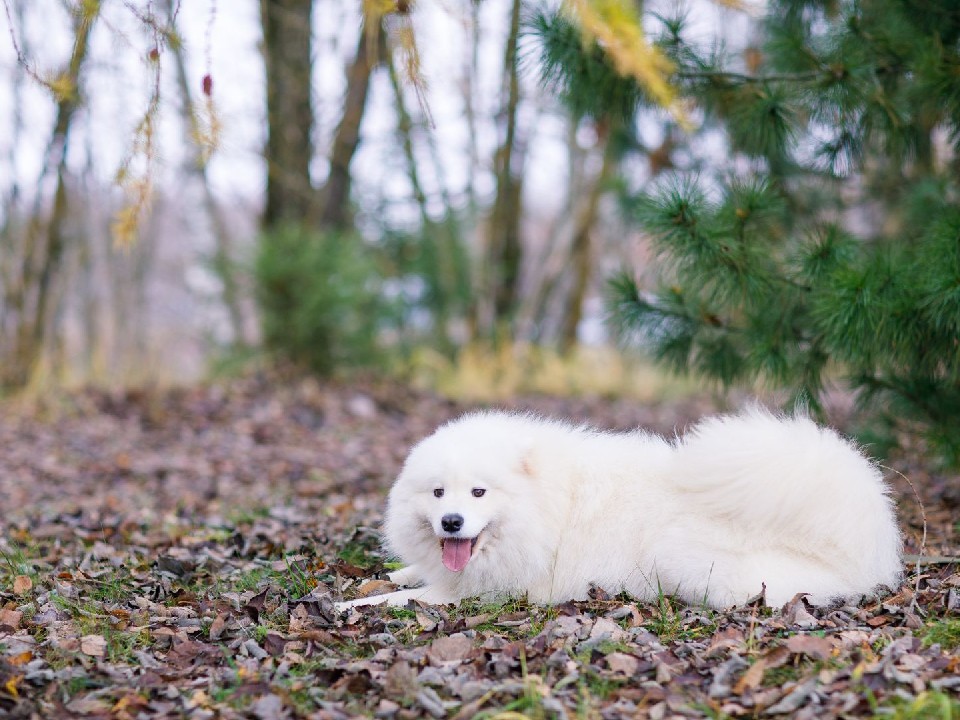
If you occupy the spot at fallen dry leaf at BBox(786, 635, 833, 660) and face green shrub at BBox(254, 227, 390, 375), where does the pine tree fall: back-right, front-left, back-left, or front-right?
front-right

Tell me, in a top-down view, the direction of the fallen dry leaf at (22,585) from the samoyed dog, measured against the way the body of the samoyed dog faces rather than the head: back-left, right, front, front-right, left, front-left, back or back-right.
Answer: front

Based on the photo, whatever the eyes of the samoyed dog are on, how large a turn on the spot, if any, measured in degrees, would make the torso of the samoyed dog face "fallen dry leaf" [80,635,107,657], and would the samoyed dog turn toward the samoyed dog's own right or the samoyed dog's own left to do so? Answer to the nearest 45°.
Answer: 0° — it already faces it

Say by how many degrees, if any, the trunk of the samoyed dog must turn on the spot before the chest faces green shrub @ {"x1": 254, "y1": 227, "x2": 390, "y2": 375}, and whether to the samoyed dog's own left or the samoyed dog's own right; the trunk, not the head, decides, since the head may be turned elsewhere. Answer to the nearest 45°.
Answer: approximately 45° to the samoyed dog's own right

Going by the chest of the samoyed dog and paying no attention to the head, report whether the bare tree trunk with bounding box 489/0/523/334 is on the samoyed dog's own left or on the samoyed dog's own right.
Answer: on the samoyed dog's own right

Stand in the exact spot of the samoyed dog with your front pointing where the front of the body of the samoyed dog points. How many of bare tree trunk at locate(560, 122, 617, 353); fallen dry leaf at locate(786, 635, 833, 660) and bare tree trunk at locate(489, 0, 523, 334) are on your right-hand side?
2

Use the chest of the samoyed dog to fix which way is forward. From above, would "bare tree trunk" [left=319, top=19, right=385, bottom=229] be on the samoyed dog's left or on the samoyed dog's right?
on the samoyed dog's right

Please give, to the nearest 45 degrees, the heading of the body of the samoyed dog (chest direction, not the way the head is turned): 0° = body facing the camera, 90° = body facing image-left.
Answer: approximately 90°

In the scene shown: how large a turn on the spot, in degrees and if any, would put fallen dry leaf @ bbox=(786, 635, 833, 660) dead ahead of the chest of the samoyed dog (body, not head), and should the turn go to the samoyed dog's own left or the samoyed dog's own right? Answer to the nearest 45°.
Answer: approximately 135° to the samoyed dog's own left

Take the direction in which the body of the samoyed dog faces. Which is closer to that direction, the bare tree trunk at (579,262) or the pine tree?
the bare tree trunk

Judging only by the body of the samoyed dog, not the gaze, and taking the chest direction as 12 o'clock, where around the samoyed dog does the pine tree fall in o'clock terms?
The pine tree is roughly at 4 o'clock from the samoyed dog.

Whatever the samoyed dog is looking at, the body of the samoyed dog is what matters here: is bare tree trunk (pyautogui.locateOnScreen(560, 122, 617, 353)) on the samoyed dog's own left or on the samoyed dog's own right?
on the samoyed dog's own right

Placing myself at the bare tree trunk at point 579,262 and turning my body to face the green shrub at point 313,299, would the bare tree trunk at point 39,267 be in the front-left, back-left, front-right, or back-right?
front-right

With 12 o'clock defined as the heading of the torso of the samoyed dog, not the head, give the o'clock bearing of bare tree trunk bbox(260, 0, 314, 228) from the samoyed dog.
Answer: The bare tree trunk is roughly at 2 o'clock from the samoyed dog.

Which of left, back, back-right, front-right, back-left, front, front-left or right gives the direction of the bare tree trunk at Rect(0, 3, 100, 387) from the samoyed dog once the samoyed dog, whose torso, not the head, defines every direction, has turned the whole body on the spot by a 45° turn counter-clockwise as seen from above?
right
